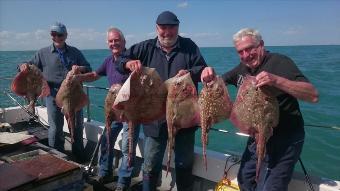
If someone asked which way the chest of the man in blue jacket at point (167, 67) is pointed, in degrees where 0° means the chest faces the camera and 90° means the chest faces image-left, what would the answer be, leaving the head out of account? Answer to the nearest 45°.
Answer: approximately 0°

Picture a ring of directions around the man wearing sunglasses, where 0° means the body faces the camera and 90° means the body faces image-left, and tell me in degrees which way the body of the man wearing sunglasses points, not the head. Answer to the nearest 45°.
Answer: approximately 0°

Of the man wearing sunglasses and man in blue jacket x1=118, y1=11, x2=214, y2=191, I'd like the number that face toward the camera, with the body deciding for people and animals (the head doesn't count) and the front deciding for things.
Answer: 2

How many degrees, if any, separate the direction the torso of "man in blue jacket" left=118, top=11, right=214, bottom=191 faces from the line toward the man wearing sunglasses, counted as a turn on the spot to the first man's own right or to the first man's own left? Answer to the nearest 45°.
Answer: approximately 135° to the first man's own right

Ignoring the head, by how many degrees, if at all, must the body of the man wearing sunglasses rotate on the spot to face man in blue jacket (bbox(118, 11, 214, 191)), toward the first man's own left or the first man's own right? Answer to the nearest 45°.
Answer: approximately 45° to the first man's own left
